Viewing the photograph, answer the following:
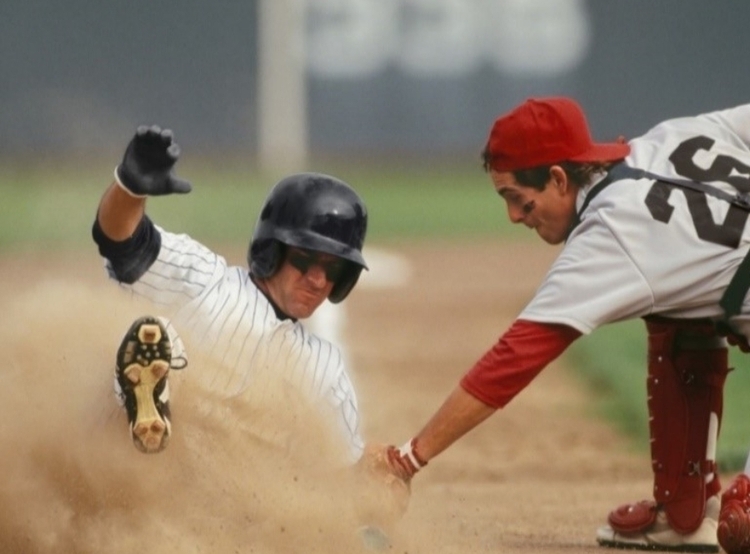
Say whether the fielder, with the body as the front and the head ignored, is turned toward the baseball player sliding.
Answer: yes

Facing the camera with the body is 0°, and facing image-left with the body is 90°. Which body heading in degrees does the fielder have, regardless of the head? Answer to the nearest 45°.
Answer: approximately 90°
